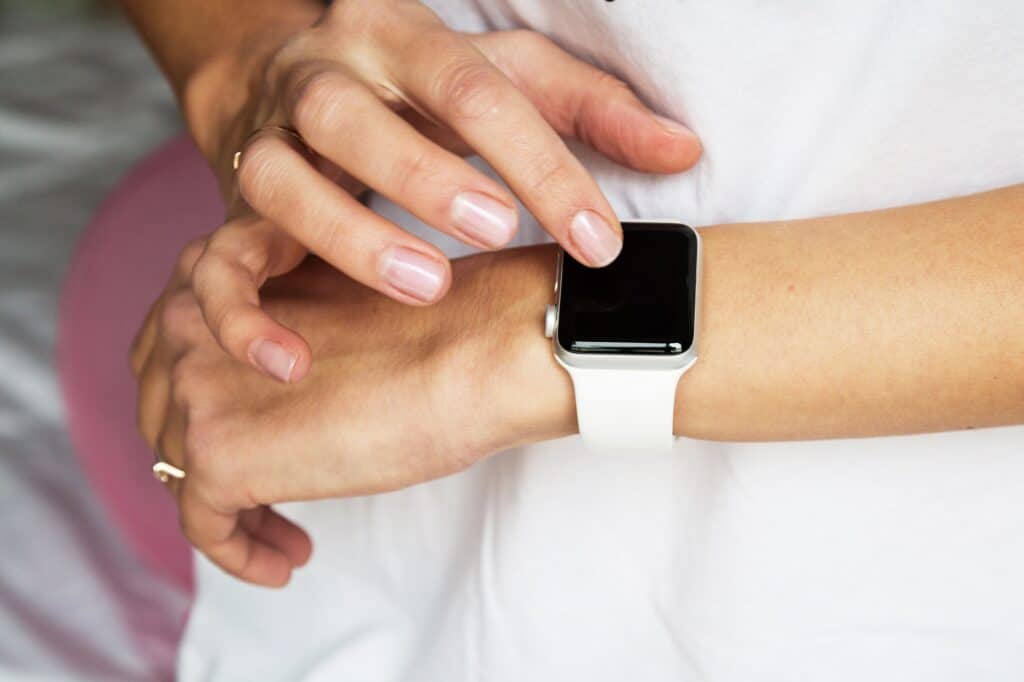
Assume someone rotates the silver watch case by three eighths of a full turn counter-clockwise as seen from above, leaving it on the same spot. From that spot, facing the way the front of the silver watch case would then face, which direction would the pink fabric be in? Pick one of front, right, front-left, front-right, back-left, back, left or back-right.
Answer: left

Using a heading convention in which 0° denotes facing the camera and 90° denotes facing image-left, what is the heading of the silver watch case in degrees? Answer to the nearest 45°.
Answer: approximately 0°
